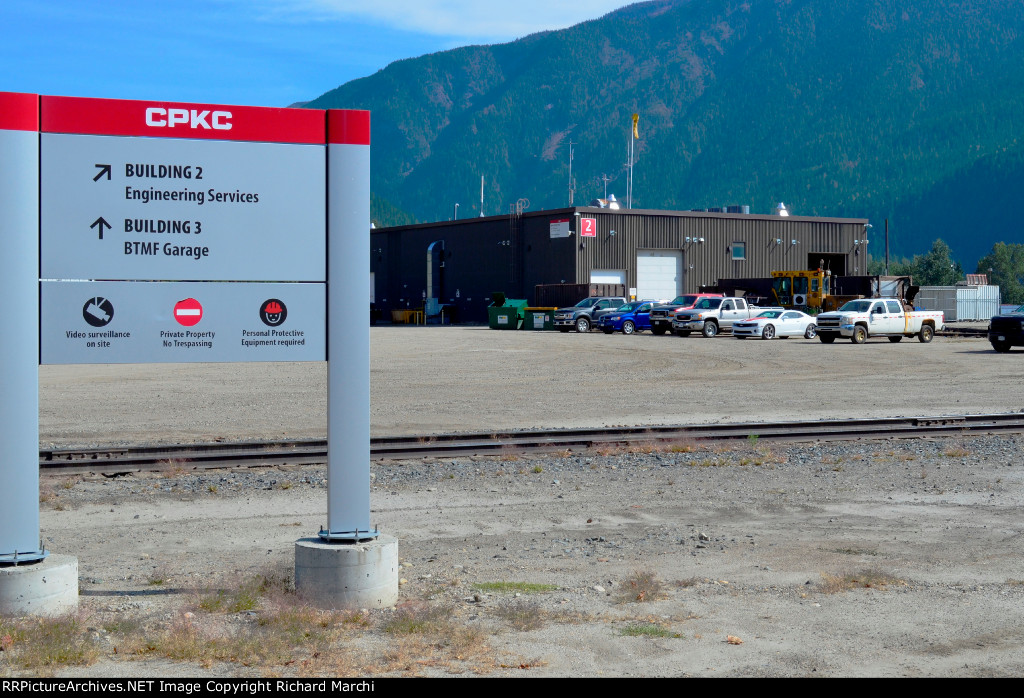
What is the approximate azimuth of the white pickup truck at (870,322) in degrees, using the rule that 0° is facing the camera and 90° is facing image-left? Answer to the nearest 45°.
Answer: approximately 45°

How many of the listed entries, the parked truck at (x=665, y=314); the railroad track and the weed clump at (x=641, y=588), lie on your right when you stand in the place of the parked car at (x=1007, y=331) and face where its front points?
1

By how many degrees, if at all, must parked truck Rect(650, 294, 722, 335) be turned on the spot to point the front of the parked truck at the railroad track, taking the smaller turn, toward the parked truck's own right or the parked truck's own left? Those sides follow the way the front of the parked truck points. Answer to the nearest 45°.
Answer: approximately 45° to the parked truck's own left

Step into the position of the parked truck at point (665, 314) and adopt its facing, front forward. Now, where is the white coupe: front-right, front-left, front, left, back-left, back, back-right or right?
left

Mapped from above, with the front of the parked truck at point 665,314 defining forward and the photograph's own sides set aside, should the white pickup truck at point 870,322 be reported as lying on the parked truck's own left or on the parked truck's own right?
on the parked truck's own left

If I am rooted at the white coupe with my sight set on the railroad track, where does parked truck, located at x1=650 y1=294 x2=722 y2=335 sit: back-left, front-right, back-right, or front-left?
back-right

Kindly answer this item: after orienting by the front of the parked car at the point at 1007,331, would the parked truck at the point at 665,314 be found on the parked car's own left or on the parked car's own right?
on the parked car's own right

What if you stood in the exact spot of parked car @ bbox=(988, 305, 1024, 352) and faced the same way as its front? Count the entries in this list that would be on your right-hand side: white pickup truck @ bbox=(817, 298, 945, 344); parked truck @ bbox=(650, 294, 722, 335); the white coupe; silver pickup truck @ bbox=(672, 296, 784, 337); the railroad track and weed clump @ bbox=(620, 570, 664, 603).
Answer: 4

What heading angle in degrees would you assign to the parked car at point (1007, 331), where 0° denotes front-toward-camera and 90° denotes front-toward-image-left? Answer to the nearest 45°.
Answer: approximately 45°

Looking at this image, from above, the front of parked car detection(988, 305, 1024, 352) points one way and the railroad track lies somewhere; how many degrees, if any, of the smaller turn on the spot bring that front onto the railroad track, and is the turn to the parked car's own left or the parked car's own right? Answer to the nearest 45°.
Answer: approximately 45° to the parked car's own left
